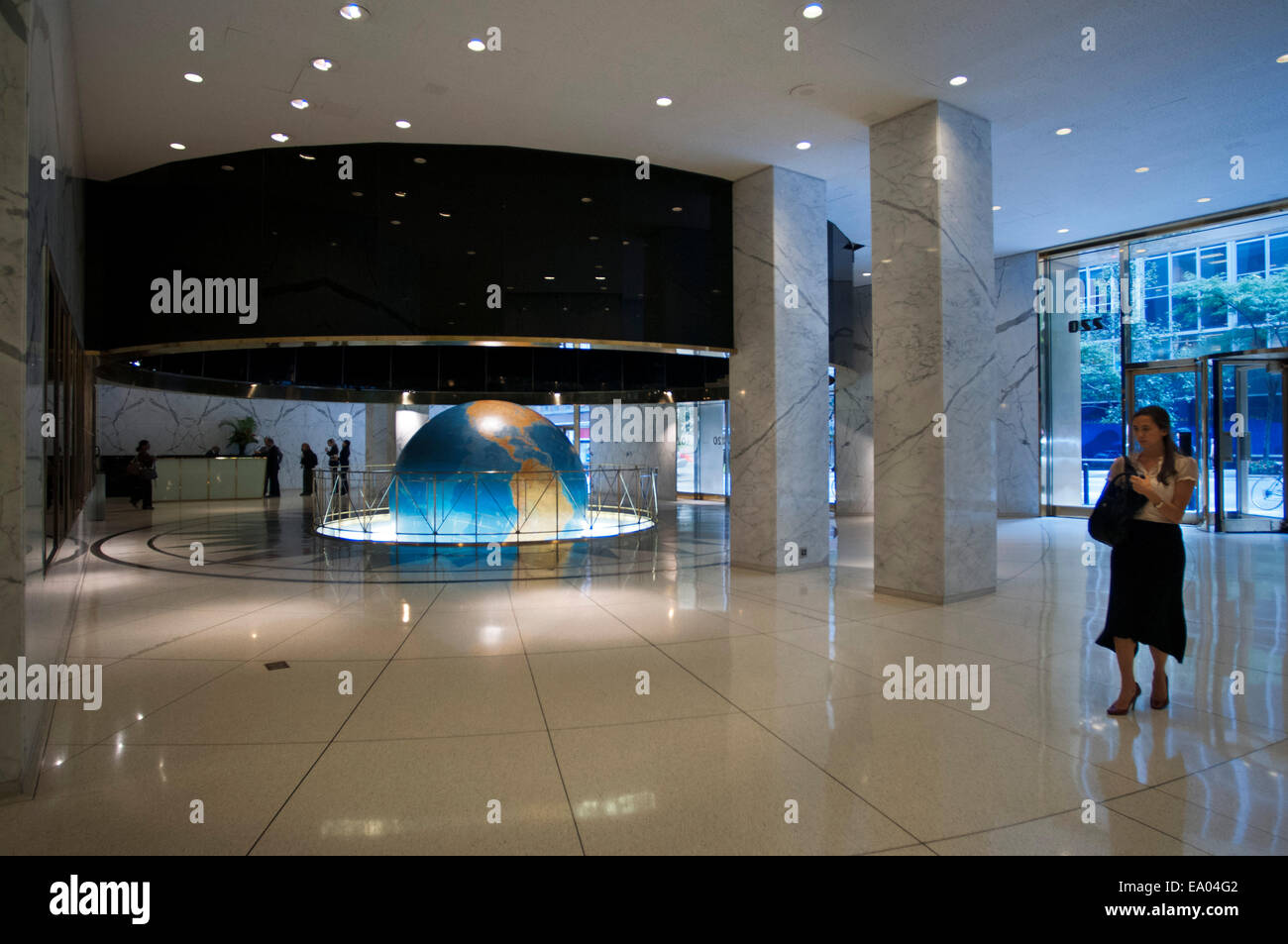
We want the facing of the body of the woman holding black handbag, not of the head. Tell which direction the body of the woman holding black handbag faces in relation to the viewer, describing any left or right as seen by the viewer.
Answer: facing the viewer and to the left of the viewer

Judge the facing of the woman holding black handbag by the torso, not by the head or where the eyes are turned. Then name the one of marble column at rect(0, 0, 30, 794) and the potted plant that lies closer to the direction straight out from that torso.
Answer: the marble column

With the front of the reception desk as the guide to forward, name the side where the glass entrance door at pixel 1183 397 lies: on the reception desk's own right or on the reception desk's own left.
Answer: on the reception desk's own left

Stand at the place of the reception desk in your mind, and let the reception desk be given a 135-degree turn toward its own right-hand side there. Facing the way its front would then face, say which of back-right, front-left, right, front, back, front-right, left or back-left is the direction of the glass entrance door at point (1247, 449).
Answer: back

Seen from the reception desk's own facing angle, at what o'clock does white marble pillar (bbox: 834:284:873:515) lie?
The white marble pillar is roughly at 10 o'clock from the reception desk.

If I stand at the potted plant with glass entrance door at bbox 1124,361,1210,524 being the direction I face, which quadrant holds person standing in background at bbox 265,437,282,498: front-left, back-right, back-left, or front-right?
front-right

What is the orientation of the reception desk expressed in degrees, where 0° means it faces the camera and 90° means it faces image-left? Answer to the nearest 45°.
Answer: approximately 0°

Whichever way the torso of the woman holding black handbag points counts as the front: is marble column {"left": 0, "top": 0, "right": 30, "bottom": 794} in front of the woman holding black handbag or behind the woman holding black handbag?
in front

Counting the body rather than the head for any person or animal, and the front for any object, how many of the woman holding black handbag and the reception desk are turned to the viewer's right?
0

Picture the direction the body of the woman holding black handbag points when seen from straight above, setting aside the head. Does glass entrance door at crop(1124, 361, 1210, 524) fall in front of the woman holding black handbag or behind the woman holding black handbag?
behind

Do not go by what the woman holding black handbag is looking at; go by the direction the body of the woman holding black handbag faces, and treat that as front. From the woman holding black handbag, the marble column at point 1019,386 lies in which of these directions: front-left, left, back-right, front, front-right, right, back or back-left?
back-right

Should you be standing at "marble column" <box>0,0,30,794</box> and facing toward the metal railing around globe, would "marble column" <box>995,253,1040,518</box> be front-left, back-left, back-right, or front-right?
front-right
